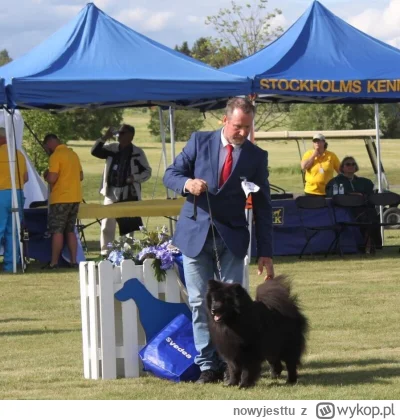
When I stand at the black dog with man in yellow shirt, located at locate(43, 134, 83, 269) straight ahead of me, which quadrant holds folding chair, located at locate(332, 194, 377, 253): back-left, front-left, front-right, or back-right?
front-right

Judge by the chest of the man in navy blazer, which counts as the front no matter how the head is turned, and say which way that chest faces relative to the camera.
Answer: toward the camera

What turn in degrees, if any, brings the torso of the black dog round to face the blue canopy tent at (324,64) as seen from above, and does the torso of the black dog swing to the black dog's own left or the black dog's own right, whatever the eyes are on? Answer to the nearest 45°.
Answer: approximately 135° to the black dog's own right

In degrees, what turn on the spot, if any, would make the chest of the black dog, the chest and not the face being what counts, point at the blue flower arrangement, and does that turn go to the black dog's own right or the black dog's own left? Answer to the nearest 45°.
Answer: approximately 90° to the black dog's own right

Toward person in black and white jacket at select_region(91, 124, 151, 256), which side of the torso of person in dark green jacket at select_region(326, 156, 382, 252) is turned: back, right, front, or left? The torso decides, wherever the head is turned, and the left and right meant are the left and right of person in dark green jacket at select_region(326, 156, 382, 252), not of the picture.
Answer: right

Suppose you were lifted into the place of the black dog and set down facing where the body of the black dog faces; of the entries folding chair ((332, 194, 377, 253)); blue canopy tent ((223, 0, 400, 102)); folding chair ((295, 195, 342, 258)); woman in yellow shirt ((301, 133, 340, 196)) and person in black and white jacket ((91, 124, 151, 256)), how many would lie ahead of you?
0

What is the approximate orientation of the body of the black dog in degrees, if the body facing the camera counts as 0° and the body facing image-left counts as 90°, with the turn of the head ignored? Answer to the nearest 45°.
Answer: approximately 45°

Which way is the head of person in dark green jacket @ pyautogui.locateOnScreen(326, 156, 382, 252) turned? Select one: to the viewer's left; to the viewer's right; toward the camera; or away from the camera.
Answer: toward the camera

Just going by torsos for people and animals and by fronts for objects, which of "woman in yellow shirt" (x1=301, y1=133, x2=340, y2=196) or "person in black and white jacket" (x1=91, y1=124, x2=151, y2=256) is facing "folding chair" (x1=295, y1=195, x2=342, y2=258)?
the woman in yellow shirt

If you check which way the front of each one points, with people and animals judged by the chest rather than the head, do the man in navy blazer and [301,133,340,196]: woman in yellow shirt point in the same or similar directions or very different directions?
same or similar directions

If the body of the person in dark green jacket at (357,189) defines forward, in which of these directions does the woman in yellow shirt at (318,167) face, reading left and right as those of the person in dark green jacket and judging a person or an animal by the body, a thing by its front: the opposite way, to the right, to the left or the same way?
the same way

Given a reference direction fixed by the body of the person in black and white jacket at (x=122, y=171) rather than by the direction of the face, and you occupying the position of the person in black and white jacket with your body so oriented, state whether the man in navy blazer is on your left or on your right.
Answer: on your left

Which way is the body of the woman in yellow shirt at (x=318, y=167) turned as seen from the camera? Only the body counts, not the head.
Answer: toward the camera
